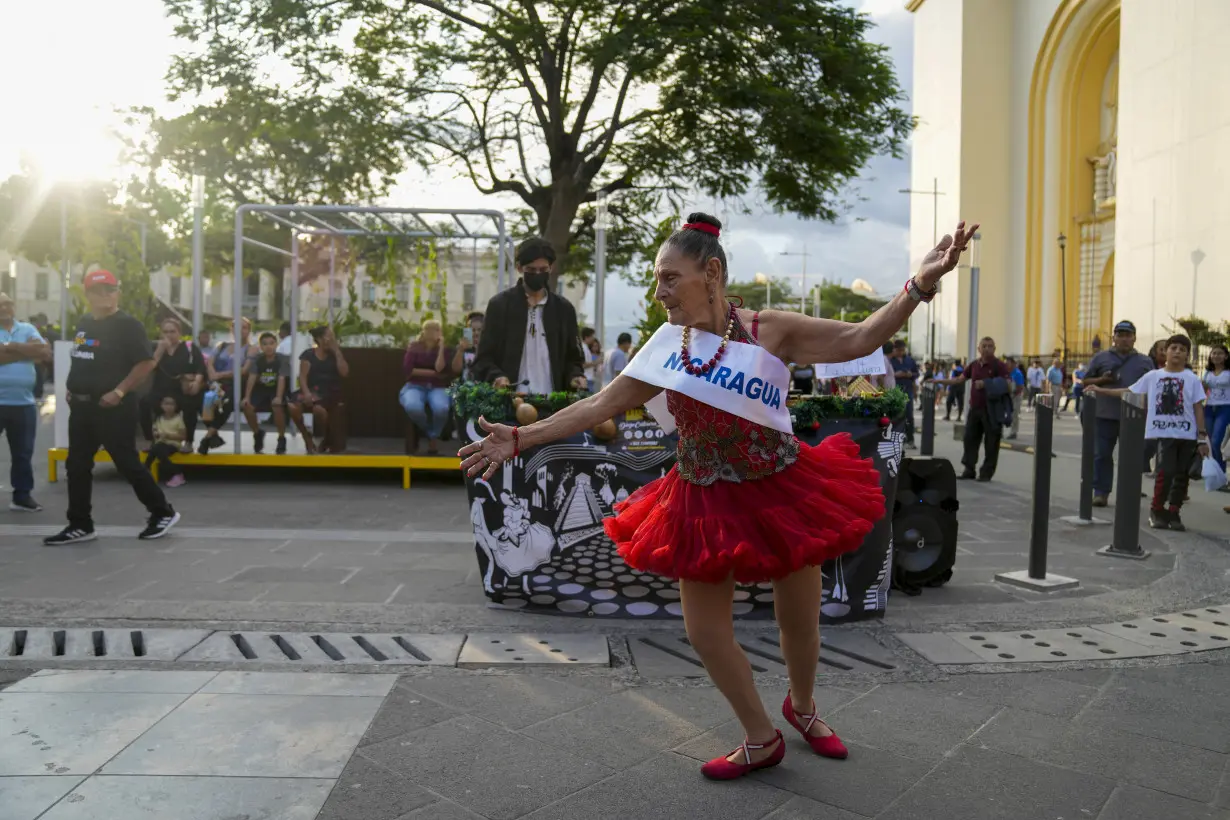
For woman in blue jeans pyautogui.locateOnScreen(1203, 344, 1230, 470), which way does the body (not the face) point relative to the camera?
toward the camera

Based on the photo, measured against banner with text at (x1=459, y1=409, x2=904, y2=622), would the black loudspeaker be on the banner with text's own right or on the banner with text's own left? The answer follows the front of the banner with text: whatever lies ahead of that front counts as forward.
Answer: on the banner with text's own left

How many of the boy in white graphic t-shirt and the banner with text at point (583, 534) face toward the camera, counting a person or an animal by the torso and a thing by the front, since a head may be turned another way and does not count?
2

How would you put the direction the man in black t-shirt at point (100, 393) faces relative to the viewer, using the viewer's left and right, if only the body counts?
facing the viewer and to the left of the viewer

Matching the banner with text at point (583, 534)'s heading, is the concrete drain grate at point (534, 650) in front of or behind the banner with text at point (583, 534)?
in front

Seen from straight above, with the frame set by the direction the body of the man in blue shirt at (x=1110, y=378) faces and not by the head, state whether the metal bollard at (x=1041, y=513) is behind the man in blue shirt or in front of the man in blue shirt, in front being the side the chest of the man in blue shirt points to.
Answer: in front

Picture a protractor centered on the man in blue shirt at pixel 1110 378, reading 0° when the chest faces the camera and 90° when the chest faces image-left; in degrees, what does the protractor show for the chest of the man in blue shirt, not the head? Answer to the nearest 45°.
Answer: approximately 0°

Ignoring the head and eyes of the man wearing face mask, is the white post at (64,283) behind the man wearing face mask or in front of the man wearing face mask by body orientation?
behind

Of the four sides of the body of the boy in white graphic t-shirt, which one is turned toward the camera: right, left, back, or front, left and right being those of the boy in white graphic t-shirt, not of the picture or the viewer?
front
